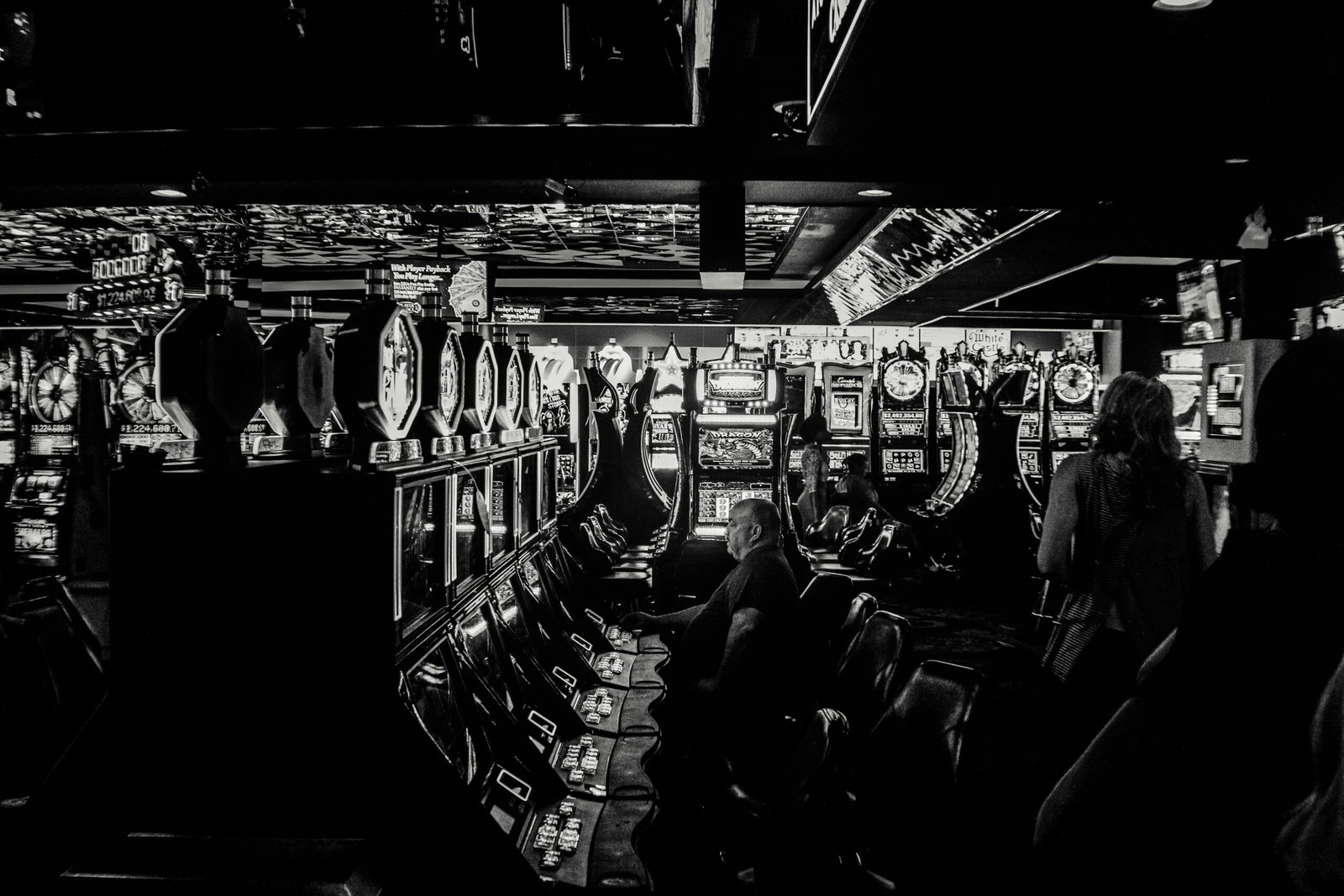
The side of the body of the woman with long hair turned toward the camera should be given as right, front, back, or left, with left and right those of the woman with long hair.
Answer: back

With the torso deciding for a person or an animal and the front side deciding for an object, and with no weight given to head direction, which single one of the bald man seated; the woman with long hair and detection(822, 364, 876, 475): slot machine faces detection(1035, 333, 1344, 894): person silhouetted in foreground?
the slot machine

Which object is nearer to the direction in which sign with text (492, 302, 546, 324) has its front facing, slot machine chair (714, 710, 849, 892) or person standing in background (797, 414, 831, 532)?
the slot machine chair

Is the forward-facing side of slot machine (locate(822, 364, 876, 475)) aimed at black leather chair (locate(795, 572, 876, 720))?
yes

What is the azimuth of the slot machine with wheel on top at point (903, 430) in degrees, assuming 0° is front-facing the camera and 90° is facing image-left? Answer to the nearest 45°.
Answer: approximately 0°

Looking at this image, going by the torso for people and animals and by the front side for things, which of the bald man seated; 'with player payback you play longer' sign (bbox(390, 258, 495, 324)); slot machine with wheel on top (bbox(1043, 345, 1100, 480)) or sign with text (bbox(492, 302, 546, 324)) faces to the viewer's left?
the bald man seated

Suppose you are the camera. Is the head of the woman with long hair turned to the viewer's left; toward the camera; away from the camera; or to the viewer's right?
away from the camera

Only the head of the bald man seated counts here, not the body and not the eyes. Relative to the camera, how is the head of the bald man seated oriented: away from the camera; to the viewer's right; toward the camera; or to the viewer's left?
to the viewer's left

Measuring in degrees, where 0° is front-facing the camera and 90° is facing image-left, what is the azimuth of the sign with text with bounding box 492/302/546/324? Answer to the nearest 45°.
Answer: approximately 0°
